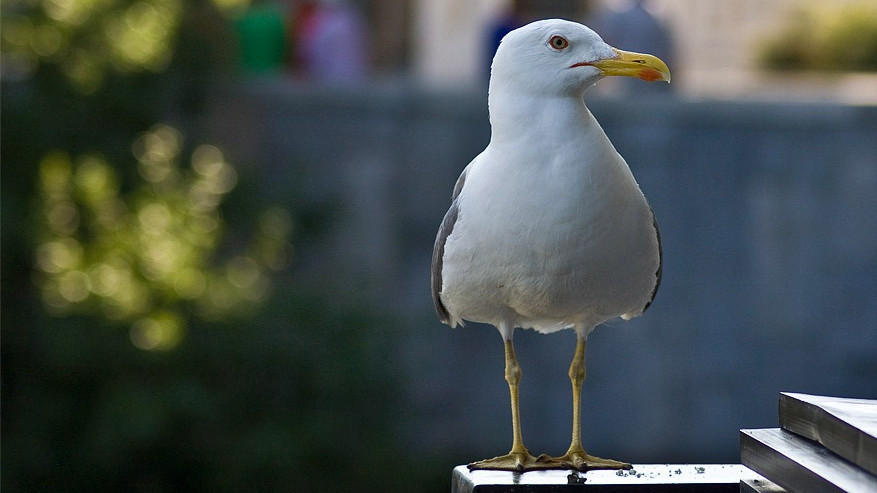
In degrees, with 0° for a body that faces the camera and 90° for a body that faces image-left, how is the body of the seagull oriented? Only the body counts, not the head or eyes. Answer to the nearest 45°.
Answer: approximately 0°

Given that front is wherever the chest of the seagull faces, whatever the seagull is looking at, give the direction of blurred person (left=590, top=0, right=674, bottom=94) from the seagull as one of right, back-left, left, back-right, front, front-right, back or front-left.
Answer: back
